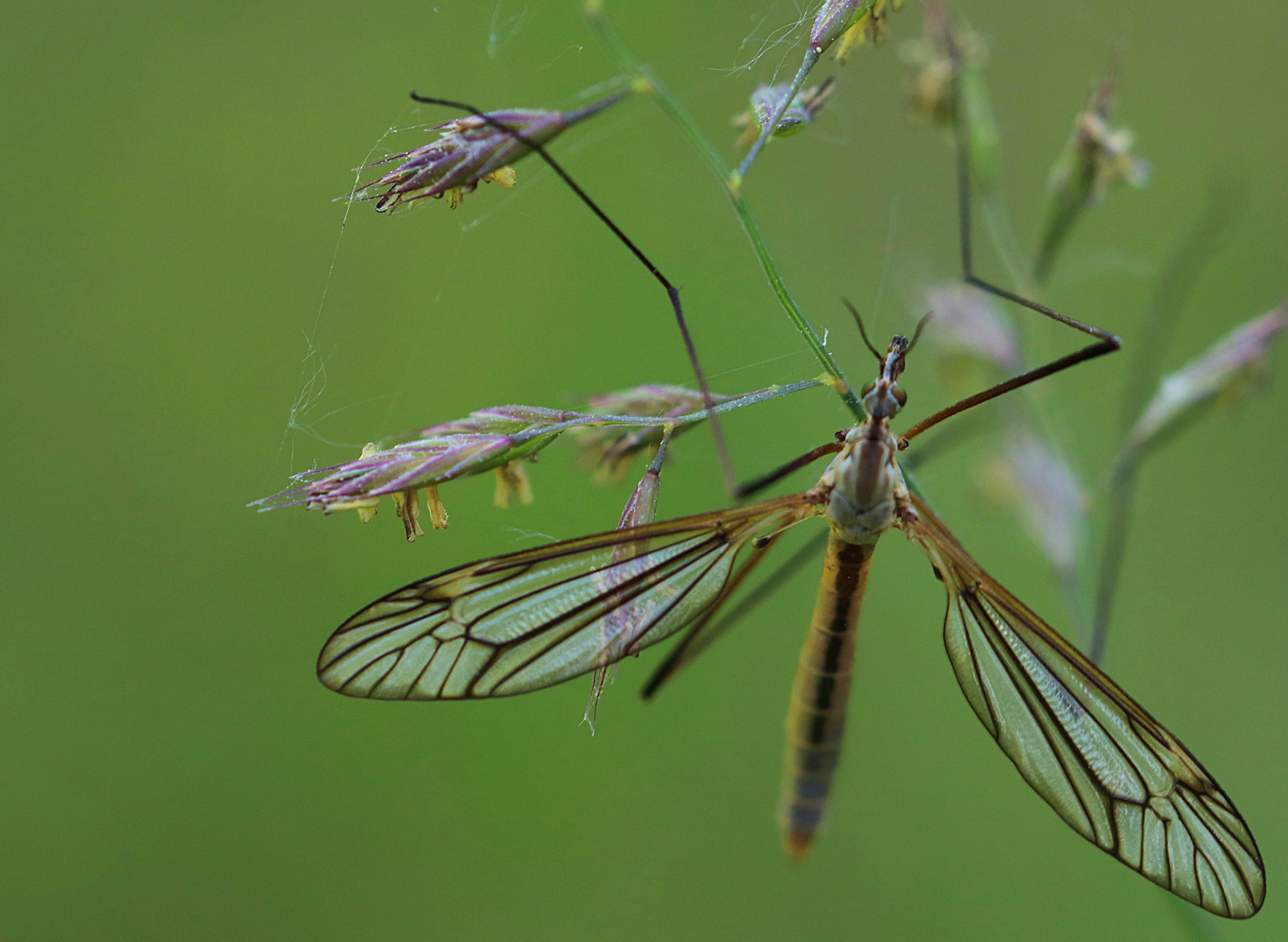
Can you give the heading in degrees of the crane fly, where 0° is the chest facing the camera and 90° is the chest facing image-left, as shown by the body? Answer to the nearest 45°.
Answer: approximately 180°

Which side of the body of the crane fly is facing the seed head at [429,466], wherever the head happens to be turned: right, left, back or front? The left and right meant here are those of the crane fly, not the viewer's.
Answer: left
